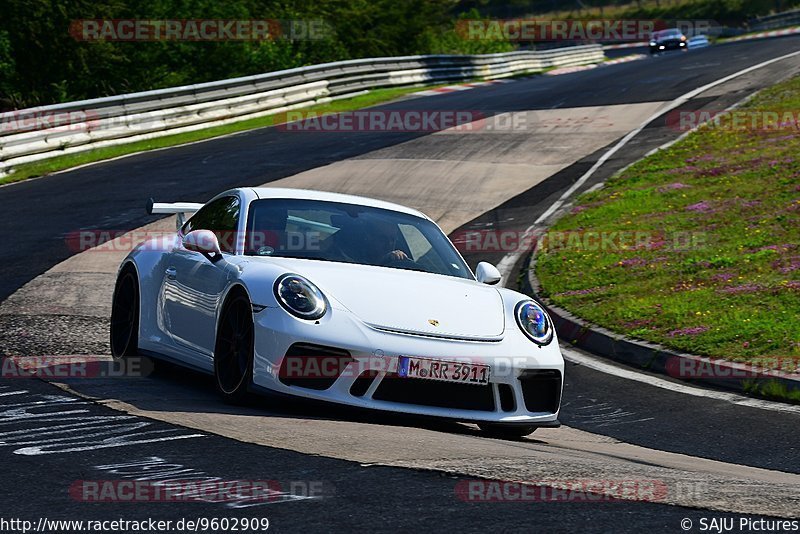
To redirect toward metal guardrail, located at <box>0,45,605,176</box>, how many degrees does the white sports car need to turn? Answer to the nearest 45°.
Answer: approximately 135° to its left

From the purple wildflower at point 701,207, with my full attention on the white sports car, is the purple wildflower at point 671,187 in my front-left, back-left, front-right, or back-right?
back-right

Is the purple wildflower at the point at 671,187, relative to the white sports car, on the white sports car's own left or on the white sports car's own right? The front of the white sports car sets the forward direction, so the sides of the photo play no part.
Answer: on the white sports car's own left

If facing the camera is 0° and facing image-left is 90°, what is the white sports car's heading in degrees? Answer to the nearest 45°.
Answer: approximately 315°

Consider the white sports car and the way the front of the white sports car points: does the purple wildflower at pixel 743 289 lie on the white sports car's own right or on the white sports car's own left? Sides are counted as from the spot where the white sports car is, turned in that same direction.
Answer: on the white sports car's own left

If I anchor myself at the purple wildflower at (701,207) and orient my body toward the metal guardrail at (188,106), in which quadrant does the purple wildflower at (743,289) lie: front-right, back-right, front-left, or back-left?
back-left

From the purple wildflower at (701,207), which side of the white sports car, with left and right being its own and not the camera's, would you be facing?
left

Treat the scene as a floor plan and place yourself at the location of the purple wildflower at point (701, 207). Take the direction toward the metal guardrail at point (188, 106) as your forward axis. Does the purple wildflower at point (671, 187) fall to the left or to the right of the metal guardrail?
right

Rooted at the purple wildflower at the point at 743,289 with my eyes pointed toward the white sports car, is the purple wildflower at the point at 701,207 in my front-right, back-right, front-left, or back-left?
back-right
